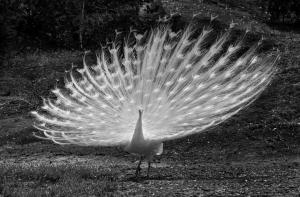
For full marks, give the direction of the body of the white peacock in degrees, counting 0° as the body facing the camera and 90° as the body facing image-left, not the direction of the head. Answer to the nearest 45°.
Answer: approximately 0°
